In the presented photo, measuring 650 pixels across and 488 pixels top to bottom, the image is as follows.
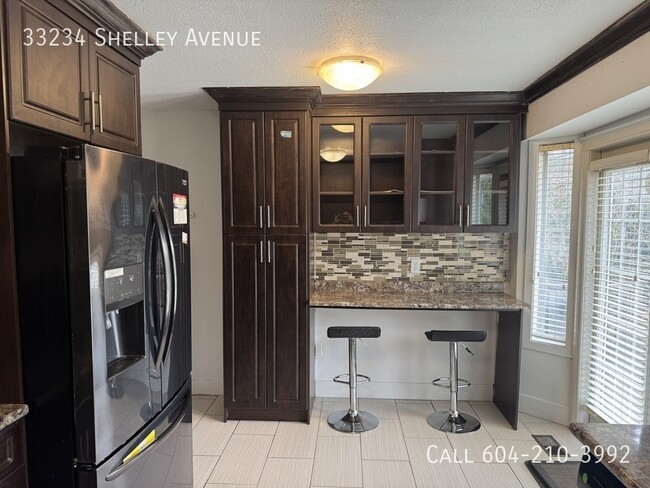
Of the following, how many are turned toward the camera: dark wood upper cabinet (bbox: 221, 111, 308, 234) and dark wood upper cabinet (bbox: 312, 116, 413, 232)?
2

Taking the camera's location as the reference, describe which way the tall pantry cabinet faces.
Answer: facing the viewer

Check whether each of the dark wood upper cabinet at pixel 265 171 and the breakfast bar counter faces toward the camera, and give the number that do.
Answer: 2

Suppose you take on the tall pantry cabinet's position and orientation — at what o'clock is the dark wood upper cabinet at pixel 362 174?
The dark wood upper cabinet is roughly at 9 o'clock from the tall pantry cabinet.

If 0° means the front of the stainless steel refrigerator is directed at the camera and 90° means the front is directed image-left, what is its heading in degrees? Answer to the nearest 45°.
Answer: approximately 315°

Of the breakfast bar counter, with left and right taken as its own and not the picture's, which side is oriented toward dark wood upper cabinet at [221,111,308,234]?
right

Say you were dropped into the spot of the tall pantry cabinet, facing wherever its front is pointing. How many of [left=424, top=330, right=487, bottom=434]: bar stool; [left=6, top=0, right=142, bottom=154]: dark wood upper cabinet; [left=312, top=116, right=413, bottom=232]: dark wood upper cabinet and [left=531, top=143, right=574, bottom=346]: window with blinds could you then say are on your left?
3

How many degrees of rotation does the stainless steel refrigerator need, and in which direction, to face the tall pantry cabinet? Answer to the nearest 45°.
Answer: approximately 90° to its left

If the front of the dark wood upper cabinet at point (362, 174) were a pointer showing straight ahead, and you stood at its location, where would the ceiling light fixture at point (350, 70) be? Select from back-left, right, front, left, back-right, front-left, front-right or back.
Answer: front

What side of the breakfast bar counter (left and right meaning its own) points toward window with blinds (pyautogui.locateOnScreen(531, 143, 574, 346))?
left

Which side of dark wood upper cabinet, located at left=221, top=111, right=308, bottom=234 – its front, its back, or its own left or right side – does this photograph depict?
front

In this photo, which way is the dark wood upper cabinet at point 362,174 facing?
toward the camera
